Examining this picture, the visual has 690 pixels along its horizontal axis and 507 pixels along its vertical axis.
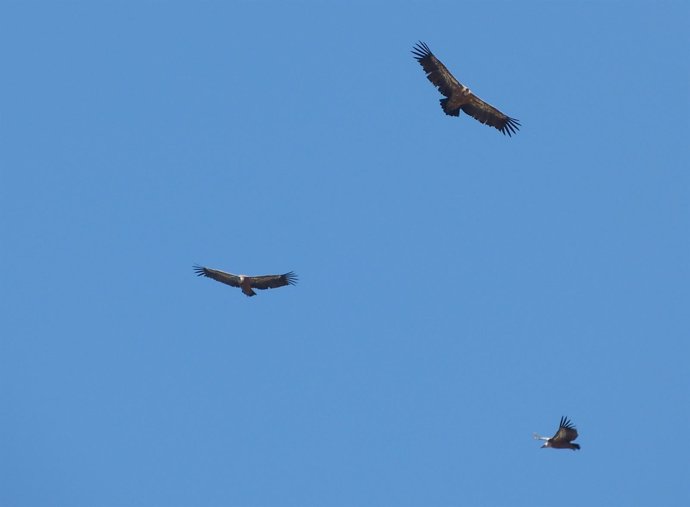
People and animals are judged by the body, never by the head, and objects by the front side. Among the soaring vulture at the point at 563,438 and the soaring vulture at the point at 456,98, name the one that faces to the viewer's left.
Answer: the soaring vulture at the point at 563,438

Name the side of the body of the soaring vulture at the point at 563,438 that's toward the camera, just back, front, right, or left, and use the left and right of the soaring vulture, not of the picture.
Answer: left

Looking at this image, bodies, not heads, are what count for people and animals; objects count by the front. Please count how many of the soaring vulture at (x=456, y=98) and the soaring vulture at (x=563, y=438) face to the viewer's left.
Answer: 1

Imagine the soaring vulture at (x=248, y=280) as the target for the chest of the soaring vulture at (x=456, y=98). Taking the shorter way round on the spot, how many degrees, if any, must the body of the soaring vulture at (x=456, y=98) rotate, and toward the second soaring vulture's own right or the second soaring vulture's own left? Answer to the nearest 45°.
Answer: approximately 180°
